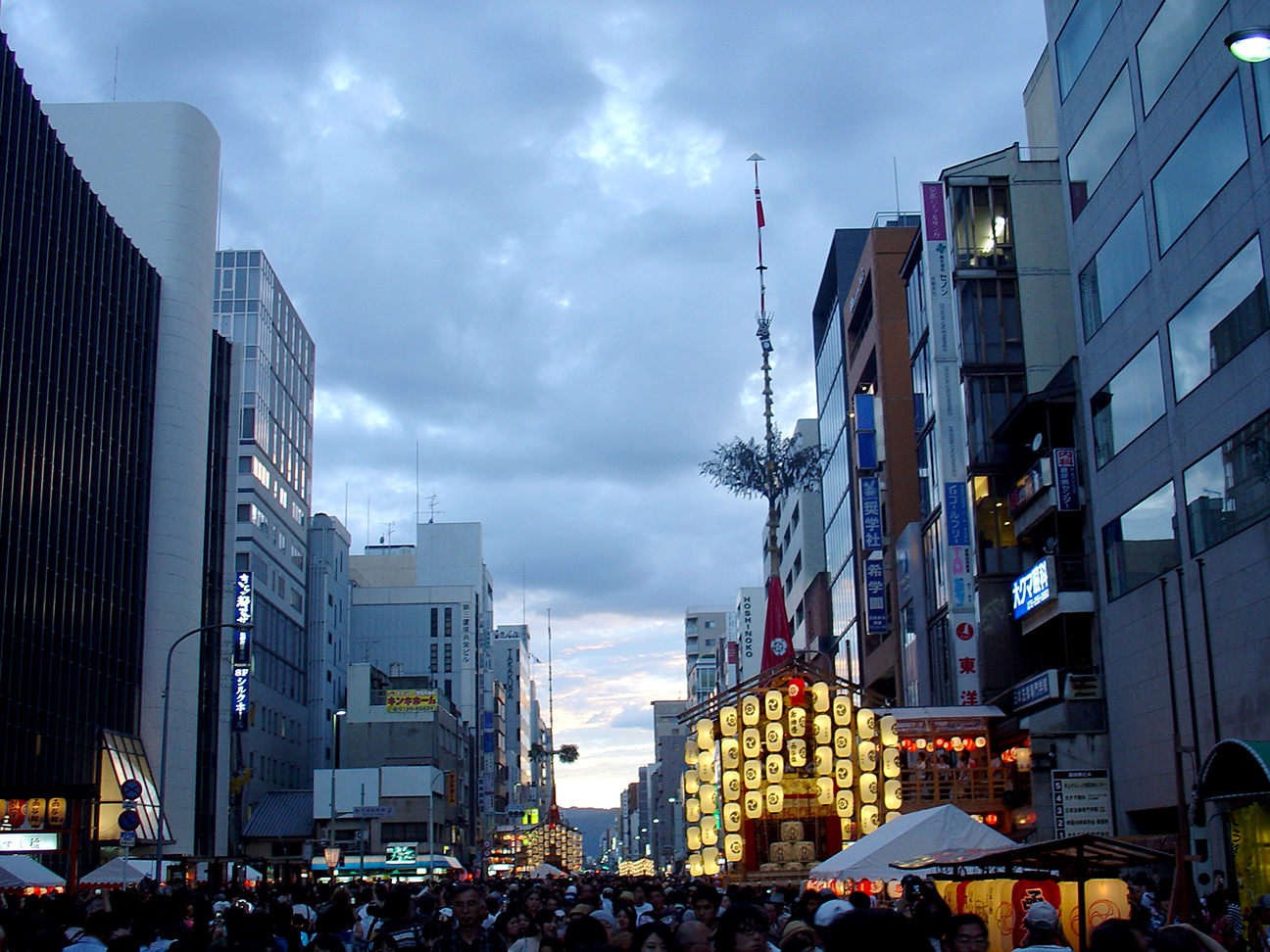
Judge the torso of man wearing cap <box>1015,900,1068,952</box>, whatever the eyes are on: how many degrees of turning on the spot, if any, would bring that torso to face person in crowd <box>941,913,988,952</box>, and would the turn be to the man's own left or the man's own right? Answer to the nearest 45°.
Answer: approximately 135° to the man's own left

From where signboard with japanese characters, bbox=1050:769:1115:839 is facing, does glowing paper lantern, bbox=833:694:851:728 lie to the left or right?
on its right

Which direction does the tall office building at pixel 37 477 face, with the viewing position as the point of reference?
facing the viewer and to the right of the viewer

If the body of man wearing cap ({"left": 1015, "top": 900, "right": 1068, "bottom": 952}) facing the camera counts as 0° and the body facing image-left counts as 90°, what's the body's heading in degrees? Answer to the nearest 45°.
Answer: approximately 180°

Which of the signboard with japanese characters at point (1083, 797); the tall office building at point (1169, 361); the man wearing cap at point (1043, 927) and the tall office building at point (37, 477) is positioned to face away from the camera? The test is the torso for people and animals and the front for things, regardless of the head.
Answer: the man wearing cap

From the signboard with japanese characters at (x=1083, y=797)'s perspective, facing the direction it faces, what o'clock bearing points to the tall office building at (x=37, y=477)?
The tall office building is roughly at 3 o'clock from the signboard with japanese characters.
